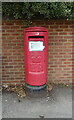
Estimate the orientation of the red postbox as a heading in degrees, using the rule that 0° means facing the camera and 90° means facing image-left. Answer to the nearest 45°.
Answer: approximately 0°
